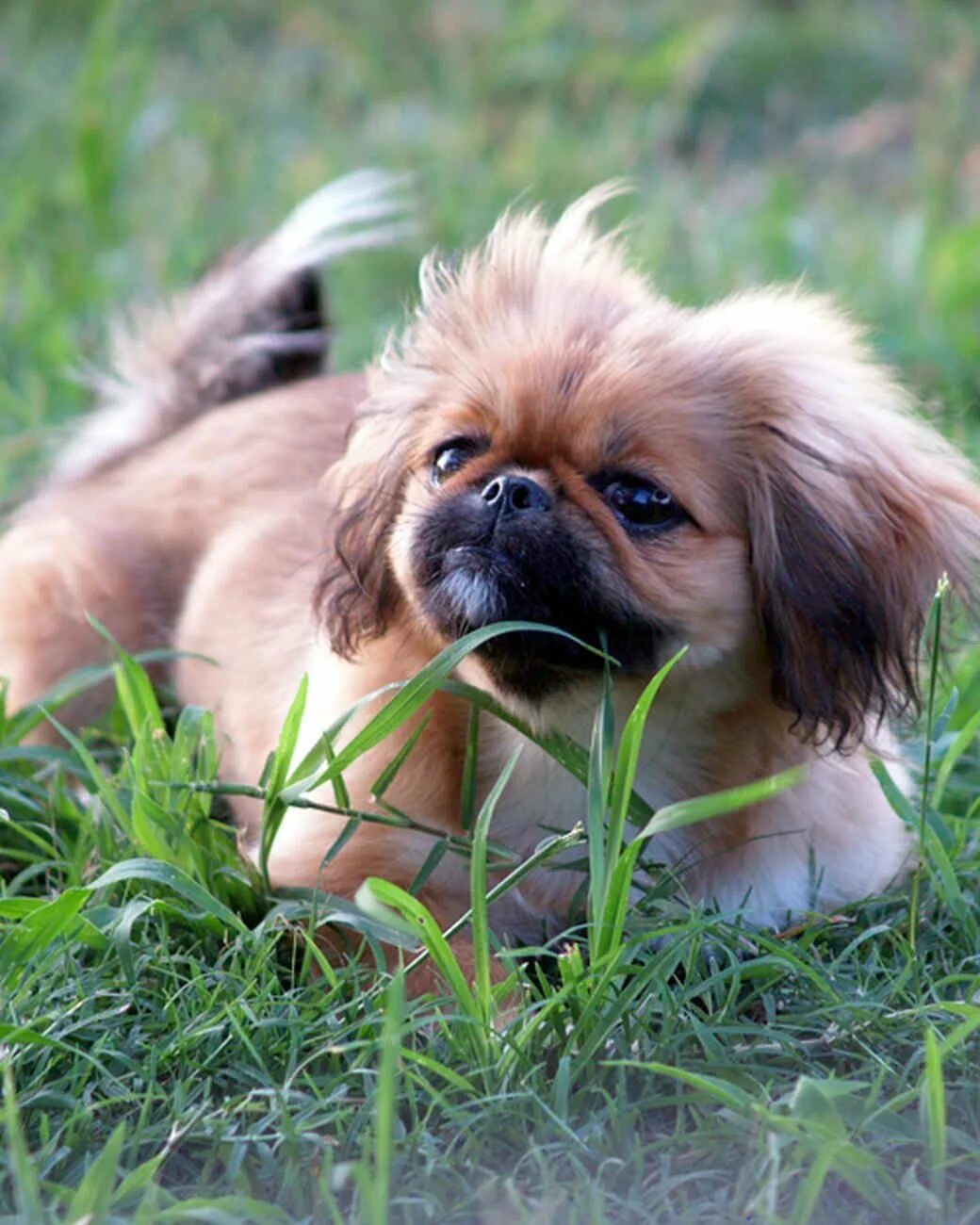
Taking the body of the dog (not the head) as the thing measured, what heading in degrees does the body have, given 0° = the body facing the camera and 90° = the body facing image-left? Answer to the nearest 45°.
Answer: approximately 315°
